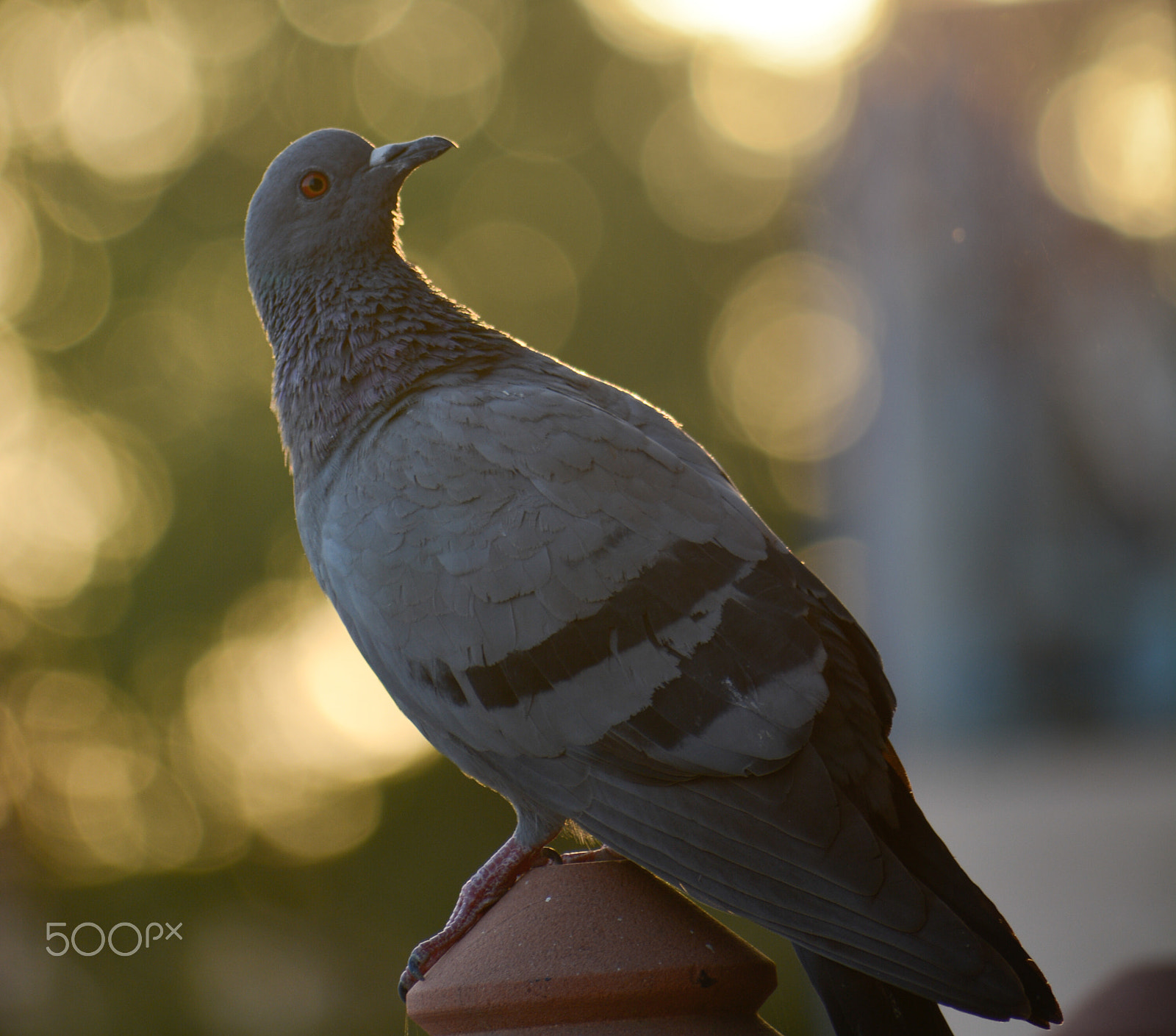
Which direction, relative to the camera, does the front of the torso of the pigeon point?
to the viewer's left
